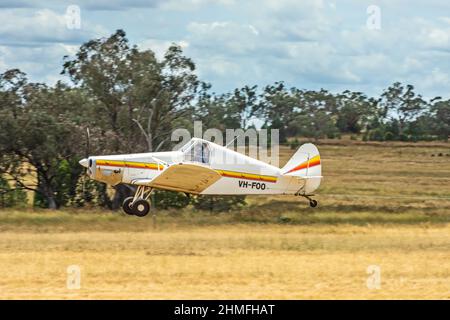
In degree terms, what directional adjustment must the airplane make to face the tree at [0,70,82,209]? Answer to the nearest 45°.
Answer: approximately 45° to its right

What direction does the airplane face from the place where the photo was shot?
facing to the left of the viewer
